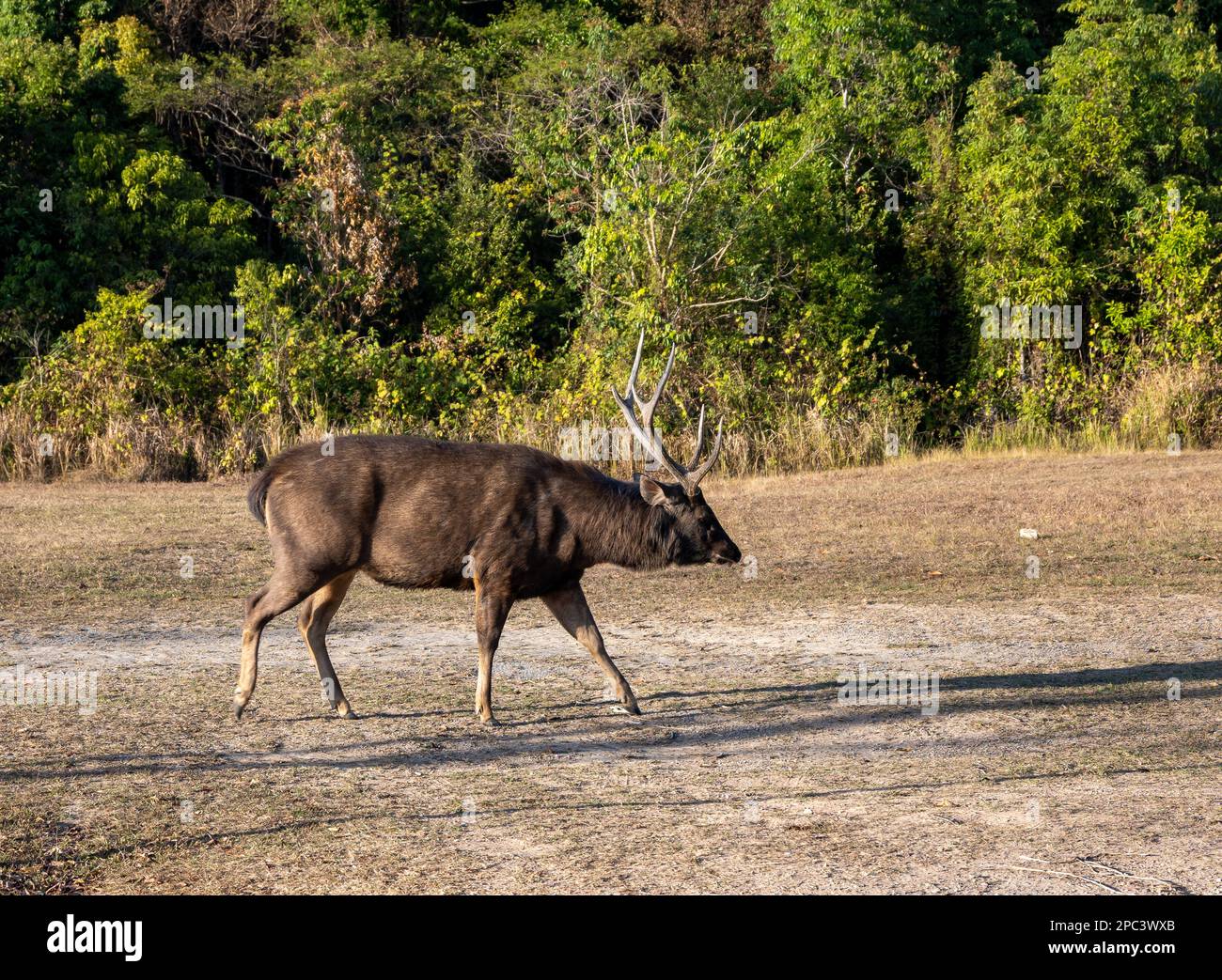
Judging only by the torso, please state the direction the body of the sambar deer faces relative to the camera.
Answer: to the viewer's right
